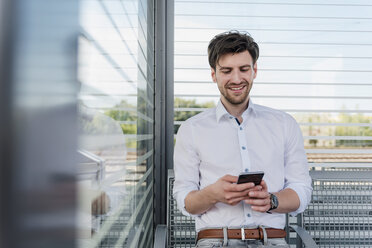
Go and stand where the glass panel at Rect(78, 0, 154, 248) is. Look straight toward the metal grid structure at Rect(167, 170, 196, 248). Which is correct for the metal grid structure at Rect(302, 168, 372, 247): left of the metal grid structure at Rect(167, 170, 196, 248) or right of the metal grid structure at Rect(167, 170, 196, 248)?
right

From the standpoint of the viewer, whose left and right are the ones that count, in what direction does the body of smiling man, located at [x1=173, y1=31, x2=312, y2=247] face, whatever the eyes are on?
facing the viewer

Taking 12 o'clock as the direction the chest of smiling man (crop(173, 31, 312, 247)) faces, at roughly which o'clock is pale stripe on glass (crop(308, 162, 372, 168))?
The pale stripe on glass is roughly at 7 o'clock from the smiling man.

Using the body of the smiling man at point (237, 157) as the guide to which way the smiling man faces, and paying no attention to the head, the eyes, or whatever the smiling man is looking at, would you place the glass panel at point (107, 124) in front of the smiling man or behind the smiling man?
in front
